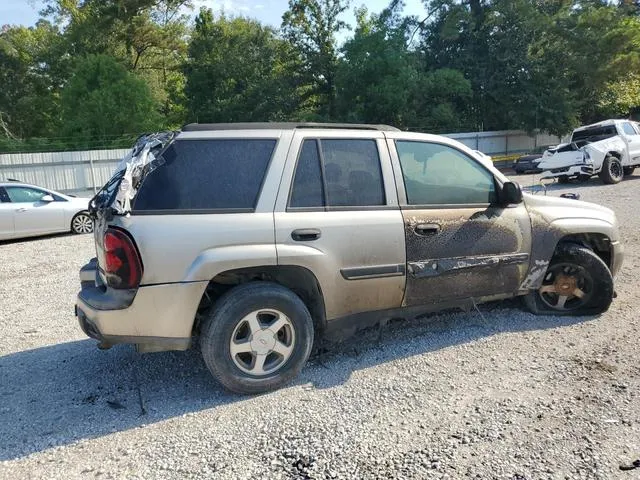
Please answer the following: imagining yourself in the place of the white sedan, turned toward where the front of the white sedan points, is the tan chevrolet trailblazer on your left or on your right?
on your right

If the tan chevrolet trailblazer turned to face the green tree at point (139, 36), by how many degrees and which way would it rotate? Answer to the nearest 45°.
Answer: approximately 45° to its left

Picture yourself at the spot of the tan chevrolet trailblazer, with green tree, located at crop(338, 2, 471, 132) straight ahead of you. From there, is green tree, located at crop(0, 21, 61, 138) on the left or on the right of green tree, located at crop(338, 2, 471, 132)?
left

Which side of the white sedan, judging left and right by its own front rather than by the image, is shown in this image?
right

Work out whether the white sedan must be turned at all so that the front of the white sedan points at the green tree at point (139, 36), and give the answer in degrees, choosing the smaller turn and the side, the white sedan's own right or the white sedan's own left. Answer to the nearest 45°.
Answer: approximately 90° to the white sedan's own left

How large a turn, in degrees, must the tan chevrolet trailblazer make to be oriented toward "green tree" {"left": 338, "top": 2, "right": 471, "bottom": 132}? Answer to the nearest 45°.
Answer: approximately 45° to its left

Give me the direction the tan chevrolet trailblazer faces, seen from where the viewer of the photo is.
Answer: facing away from the viewer and to the right of the viewer

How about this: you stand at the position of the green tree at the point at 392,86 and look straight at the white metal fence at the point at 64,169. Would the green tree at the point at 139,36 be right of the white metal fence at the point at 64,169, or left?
right

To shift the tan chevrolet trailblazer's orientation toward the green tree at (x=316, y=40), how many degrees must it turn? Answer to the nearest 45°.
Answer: approximately 45° to its left

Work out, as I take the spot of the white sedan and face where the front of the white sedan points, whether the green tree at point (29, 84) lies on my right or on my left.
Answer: on my left

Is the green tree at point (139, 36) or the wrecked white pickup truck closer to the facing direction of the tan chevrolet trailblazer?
the wrecked white pickup truck

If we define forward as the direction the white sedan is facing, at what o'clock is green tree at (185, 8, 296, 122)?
The green tree is roughly at 10 o'clock from the white sedan.

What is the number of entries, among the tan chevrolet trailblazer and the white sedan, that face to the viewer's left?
0
